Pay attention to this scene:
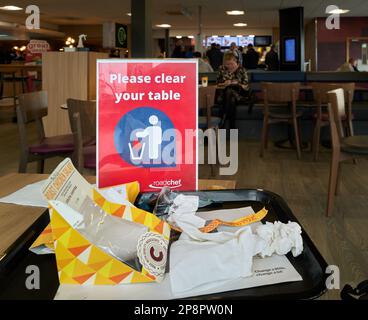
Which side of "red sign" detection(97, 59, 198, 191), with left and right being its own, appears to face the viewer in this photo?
front

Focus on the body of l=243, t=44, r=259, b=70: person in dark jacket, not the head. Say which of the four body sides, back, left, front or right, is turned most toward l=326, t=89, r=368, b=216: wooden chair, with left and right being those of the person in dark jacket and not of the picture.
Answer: back

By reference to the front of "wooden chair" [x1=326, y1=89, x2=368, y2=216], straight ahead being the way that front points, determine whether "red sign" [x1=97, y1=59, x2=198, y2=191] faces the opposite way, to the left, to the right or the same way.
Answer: to the right

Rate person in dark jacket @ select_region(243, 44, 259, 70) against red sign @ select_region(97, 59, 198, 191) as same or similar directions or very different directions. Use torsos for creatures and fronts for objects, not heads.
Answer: very different directions

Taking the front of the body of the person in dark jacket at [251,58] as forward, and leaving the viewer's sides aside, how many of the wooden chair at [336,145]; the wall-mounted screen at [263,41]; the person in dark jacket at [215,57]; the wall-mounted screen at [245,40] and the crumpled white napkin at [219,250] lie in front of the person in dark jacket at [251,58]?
2

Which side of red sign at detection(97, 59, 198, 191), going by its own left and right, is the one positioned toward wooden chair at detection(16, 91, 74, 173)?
back

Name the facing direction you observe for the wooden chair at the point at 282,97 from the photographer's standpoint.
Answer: facing away from the viewer
